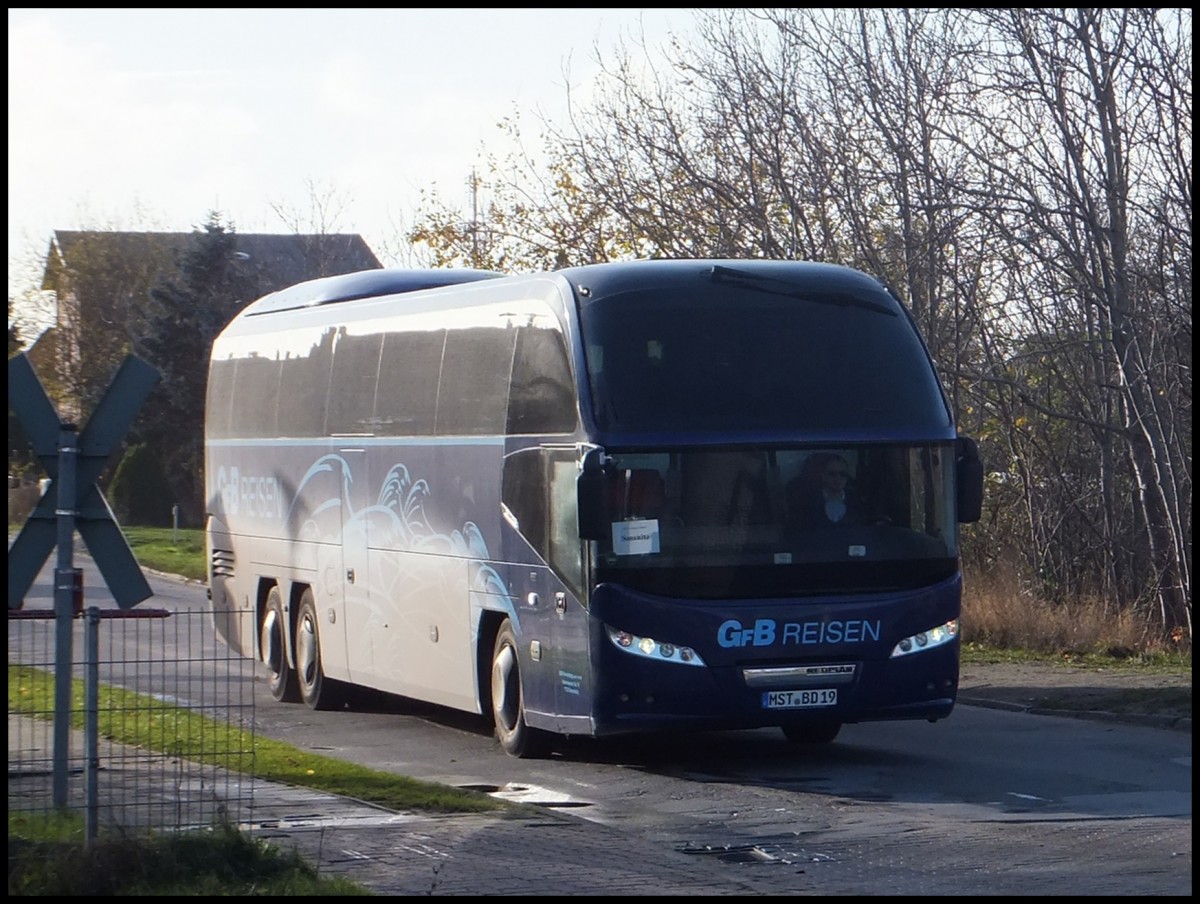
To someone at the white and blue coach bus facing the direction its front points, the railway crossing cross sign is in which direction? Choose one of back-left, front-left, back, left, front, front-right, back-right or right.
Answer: right

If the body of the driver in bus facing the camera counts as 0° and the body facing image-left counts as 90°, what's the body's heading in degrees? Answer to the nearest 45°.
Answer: approximately 315°

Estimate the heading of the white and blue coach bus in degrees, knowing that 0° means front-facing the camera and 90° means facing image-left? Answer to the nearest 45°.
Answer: approximately 315°

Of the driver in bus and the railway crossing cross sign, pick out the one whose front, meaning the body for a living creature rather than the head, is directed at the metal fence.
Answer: the railway crossing cross sign

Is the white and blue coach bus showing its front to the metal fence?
no

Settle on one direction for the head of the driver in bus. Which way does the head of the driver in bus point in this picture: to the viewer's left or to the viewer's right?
to the viewer's right
